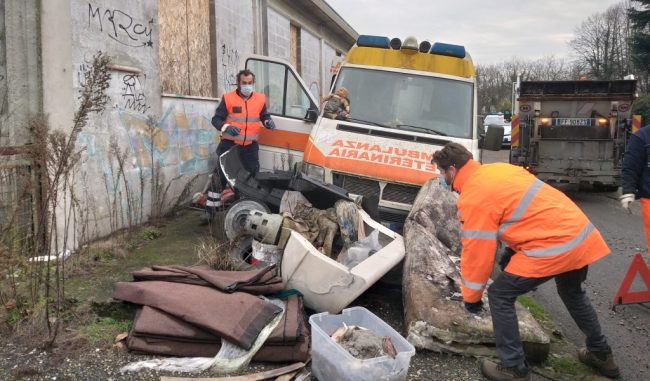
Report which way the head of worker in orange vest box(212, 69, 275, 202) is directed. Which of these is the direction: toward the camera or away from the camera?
toward the camera

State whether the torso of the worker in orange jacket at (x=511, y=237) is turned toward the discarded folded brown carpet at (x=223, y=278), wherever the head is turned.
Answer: yes

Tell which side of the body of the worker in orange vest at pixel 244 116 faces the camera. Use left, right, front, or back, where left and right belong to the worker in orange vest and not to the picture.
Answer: front

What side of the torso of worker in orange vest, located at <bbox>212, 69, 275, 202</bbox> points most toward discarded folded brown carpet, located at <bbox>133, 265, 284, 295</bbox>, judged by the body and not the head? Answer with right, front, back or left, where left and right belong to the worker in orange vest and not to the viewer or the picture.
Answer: front

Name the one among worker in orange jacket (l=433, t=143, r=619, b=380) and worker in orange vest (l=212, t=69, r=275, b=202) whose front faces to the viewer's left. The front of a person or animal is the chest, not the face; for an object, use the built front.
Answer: worker in orange jacket (l=433, t=143, r=619, b=380)

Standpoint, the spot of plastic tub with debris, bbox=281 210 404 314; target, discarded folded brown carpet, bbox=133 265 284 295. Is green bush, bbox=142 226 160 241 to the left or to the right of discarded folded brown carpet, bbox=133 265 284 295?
right

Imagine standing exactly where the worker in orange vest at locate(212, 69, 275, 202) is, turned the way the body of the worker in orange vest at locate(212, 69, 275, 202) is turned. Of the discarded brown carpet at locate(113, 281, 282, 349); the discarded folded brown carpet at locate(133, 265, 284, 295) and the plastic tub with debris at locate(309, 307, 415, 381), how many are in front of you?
3

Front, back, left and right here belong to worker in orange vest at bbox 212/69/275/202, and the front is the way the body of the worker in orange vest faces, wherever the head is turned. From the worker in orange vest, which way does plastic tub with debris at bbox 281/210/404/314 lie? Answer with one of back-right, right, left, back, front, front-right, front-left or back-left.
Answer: front

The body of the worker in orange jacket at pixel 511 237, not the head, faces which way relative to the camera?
to the viewer's left

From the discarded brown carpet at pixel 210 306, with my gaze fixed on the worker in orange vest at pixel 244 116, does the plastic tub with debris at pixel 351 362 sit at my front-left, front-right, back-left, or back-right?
back-right

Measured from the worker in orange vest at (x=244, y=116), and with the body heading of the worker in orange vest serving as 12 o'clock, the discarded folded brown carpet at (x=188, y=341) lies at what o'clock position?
The discarded folded brown carpet is roughly at 12 o'clock from the worker in orange vest.

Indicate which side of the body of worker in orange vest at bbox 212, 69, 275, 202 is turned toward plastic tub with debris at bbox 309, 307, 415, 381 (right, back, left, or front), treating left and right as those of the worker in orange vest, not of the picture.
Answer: front

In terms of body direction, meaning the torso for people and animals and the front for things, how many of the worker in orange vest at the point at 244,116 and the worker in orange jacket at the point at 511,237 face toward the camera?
1

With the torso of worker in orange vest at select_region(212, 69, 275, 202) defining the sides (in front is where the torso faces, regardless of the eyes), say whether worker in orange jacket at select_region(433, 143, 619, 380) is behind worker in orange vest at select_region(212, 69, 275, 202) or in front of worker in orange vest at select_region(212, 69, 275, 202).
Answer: in front

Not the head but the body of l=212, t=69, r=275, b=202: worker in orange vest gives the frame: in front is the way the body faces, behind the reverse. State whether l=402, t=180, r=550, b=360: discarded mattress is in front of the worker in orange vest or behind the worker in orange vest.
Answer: in front
